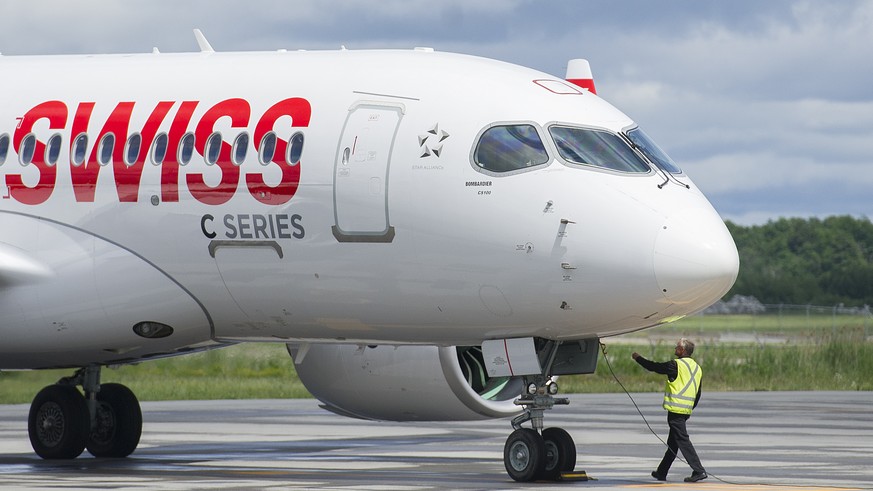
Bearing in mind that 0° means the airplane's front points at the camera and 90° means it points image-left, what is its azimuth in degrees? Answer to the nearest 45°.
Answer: approximately 315°

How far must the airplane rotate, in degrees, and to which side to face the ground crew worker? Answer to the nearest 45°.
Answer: approximately 45° to its left
